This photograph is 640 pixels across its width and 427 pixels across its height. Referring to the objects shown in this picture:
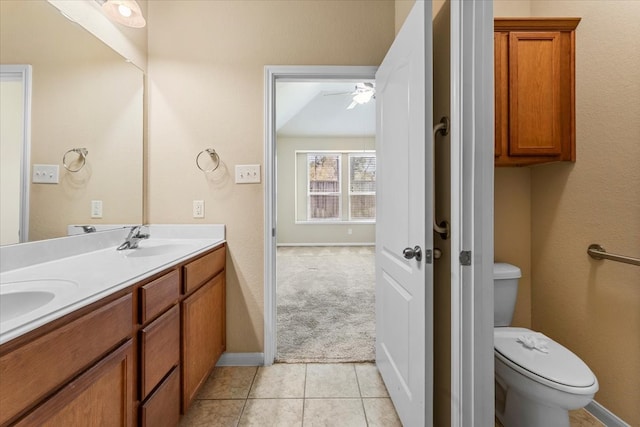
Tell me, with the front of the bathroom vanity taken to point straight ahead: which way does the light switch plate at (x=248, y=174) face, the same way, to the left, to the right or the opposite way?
to the right

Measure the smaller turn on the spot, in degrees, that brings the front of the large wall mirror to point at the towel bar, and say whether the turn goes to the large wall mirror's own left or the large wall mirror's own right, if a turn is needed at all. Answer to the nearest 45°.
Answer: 0° — it already faces it

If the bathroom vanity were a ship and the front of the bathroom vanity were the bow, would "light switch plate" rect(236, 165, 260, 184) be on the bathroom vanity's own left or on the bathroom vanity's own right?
on the bathroom vanity's own left

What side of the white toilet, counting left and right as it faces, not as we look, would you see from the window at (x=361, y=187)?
back

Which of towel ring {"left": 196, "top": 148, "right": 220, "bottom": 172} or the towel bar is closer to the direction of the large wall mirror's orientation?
the towel bar
